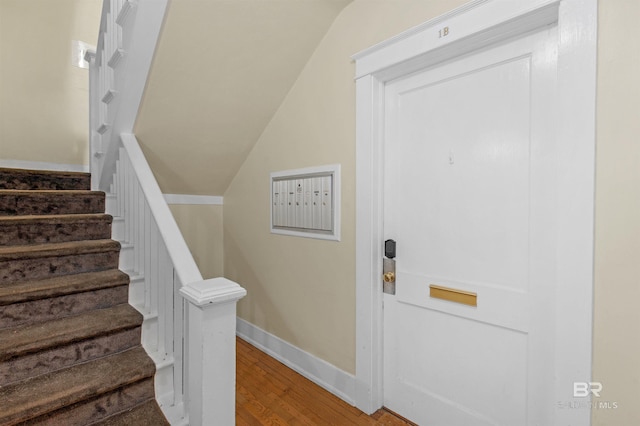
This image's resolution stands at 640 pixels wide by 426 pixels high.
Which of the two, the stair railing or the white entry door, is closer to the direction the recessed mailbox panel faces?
the stair railing

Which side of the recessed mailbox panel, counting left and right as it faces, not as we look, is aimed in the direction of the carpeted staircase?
front

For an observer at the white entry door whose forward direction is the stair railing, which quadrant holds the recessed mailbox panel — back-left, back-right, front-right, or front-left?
front-right

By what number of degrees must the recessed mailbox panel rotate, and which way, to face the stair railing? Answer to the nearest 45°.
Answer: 0° — it already faces it

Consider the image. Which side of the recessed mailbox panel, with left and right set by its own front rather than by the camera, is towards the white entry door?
left

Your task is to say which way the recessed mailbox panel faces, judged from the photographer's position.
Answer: facing the viewer and to the left of the viewer

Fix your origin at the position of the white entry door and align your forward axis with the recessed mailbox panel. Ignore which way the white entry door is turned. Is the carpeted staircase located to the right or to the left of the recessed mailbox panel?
left

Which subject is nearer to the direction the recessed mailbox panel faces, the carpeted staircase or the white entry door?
the carpeted staircase

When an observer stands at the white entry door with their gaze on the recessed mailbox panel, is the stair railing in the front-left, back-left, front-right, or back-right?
front-left
